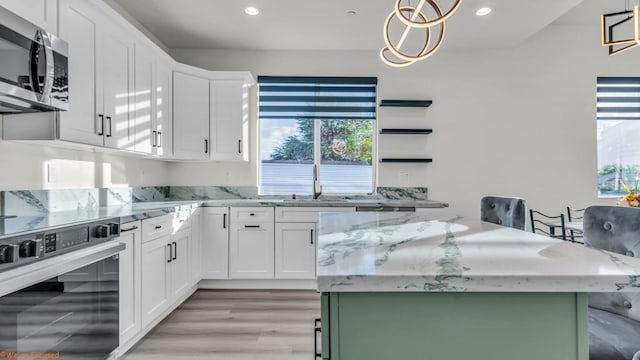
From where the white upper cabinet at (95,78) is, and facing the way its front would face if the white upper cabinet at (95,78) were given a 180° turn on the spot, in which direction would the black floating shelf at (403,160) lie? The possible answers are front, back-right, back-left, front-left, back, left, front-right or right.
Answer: back-right

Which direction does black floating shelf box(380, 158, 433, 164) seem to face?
toward the camera

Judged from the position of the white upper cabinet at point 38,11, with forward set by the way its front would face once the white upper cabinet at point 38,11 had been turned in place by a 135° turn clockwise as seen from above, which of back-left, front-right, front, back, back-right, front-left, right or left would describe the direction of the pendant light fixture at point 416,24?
back-left

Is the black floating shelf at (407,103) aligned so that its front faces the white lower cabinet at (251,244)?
no

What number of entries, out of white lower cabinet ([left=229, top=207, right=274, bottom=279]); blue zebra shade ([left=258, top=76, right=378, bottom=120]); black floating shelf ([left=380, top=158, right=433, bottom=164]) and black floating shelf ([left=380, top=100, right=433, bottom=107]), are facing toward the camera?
4

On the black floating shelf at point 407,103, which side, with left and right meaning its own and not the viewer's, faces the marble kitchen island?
front

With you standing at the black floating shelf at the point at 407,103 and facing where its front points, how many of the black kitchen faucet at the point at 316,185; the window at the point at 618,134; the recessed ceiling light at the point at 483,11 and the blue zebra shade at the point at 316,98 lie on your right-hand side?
2

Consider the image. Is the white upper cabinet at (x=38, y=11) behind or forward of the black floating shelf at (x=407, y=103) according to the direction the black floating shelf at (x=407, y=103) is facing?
forward

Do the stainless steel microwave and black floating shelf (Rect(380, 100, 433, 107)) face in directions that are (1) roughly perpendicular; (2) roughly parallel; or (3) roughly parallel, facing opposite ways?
roughly perpendicular

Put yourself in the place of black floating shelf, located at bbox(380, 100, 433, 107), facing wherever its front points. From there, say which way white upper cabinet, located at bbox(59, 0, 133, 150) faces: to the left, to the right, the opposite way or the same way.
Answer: to the left

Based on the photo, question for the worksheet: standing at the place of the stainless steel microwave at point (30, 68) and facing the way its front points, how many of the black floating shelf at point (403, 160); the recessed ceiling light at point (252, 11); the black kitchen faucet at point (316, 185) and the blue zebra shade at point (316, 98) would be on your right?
0

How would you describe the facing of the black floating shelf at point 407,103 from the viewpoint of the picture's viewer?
facing the viewer

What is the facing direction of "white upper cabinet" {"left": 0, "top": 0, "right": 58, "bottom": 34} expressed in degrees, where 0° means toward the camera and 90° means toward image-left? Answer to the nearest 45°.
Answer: approximately 315°

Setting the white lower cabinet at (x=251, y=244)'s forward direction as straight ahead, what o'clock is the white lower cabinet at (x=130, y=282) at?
the white lower cabinet at (x=130, y=282) is roughly at 1 o'clock from the white lower cabinet at (x=251, y=244).

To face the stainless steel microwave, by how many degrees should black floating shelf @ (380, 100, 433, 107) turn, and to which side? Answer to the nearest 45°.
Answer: approximately 45° to its right

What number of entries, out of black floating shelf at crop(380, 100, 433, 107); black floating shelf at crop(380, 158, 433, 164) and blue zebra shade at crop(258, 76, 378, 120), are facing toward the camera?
3

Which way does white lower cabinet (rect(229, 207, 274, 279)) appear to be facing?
toward the camera

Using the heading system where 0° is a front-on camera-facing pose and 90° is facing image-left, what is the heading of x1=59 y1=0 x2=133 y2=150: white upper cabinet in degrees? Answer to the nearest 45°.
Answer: approximately 315°

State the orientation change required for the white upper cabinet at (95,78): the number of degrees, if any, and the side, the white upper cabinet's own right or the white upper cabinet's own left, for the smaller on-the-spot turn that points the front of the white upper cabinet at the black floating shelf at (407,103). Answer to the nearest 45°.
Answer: approximately 45° to the white upper cabinet's own left

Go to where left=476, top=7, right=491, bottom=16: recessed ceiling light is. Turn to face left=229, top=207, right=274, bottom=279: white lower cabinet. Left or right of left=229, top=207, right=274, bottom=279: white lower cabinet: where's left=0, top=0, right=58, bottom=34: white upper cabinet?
left
